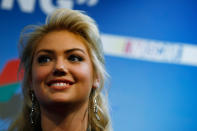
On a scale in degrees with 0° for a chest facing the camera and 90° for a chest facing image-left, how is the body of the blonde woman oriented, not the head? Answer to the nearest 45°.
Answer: approximately 0°

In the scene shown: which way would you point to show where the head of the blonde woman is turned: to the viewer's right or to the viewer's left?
to the viewer's left
